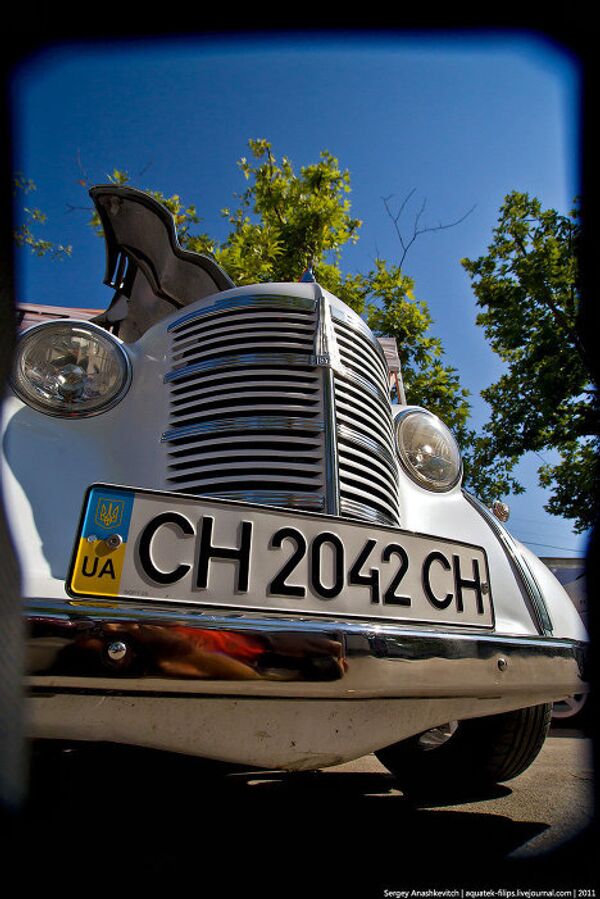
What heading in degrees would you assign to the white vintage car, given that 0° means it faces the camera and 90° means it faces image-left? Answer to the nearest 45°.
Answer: approximately 315°
